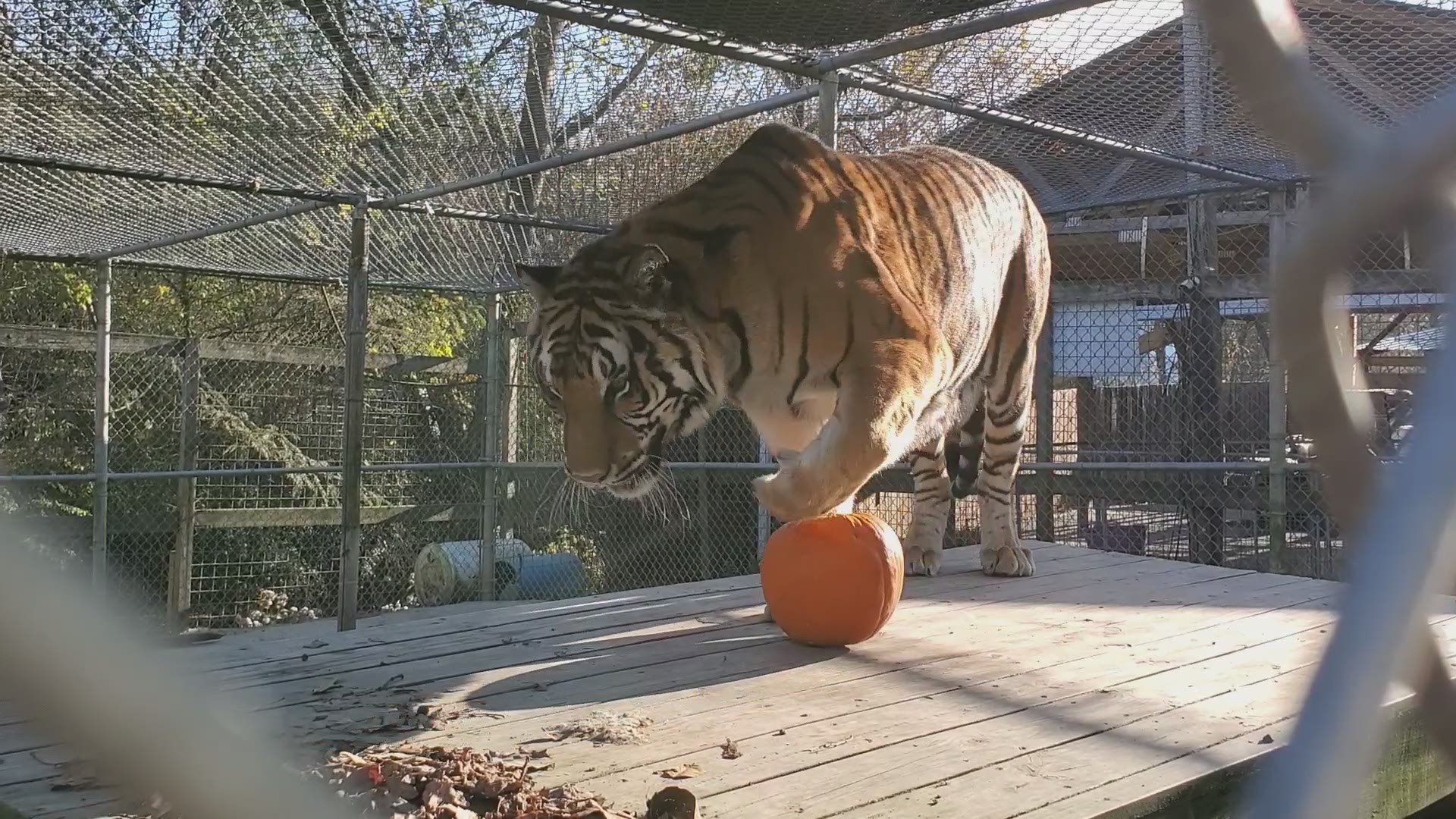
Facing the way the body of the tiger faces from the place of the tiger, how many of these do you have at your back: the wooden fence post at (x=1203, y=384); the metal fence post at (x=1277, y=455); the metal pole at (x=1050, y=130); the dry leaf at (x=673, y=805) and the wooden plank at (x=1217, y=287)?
4

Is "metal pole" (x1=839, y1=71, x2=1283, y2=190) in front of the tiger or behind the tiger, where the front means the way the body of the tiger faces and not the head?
behind

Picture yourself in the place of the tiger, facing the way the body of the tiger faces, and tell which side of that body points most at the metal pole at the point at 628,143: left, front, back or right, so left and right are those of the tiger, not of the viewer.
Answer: right

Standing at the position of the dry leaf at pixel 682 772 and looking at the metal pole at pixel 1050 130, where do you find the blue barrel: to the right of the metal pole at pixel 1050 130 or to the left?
left

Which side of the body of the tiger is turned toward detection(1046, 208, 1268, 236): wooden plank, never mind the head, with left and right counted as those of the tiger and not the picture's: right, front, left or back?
back

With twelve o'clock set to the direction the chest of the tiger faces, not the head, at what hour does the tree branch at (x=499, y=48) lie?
The tree branch is roughly at 3 o'clock from the tiger.

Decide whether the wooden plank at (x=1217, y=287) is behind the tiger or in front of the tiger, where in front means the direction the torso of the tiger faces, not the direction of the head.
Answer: behind

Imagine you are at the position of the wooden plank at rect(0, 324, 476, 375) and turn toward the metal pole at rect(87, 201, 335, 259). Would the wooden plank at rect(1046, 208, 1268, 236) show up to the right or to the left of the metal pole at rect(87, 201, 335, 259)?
left

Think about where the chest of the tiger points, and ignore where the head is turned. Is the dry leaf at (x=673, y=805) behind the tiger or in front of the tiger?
in front

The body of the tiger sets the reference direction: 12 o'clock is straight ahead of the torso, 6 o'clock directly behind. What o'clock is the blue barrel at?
The blue barrel is roughly at 4 o'clock from the tiger.

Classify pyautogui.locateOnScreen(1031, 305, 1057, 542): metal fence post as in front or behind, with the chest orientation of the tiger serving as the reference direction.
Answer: behind

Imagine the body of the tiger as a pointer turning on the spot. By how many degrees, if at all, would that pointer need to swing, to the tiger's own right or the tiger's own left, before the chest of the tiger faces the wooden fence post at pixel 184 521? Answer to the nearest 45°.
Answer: approximately 90° to the tiger's own right

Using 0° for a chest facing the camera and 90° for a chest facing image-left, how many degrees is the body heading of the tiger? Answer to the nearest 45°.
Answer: approximately 45°
